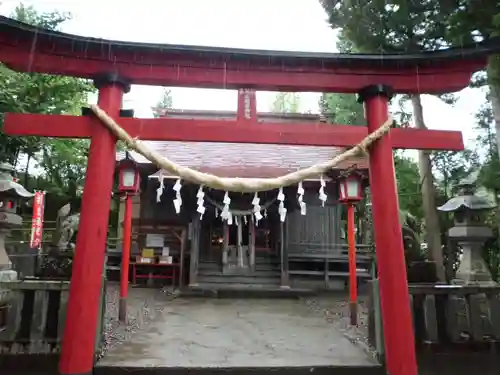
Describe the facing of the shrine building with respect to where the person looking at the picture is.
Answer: facing the viewer

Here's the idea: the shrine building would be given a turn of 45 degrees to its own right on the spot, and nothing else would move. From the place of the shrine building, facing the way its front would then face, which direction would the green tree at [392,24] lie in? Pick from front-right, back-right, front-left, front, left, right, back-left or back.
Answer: left

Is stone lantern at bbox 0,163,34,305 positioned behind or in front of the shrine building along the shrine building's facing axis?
in front

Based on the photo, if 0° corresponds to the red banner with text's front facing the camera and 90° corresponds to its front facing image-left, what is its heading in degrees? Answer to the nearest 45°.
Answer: approximately 0°

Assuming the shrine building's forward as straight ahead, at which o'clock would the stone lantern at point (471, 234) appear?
The stone lantern is roughly at 11 o'clock from the shrine building.

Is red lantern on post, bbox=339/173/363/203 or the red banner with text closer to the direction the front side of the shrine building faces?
the red lantern on post

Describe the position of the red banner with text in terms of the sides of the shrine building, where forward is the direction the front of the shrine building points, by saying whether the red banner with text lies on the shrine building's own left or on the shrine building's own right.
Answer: on the shrine building's own right

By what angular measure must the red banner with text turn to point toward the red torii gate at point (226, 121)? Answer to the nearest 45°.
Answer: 0° — it already faces it

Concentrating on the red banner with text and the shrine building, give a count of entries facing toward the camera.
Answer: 2

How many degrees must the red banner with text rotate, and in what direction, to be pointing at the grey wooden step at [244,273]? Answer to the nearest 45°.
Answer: approximately 90° to its left

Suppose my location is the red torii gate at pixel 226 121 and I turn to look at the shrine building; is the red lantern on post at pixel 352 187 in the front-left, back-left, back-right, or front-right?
front-right

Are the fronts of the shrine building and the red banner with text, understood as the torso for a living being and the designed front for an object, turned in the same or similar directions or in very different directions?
same or similar directions

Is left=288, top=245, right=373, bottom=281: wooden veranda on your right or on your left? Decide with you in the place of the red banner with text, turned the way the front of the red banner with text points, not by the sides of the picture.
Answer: on your left
